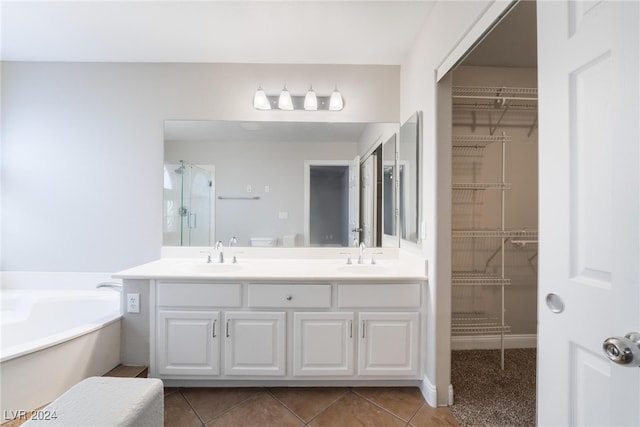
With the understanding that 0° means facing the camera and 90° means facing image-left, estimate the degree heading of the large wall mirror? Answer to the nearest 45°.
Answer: approximately 0°

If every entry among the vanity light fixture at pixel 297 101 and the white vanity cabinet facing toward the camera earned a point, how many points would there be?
2

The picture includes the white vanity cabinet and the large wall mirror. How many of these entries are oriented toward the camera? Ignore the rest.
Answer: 2

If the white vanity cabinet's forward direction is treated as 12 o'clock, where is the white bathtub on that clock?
The white bathtub is roughly at 3 o'clock from the white vanity cabinet.

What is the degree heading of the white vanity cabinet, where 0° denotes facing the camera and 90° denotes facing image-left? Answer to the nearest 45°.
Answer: approximately 0°
